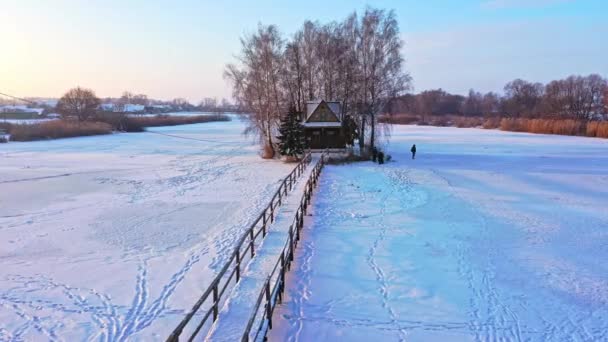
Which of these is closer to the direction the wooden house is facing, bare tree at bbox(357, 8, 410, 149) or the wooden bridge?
the wooden bridge

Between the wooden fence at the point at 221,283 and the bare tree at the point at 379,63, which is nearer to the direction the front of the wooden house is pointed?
the wooden fence

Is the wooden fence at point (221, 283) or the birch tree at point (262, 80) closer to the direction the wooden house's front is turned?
the wooden fence

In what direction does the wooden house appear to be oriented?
toward the camera

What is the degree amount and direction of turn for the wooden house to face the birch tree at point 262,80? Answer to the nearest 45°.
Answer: approximately 135° to its right

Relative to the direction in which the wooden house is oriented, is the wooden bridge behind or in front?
in front

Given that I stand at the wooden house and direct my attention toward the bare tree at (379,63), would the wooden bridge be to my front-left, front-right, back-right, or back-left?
back-right

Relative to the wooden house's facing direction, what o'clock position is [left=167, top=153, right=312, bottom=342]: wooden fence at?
The wooden fence is roughly at 12 o'clock from the wooden house.

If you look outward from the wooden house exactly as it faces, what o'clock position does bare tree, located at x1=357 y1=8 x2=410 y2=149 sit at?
The bare tree is roughly at 8 o'clock from the wooden house.

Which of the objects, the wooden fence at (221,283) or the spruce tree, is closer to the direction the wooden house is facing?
the wooden fence

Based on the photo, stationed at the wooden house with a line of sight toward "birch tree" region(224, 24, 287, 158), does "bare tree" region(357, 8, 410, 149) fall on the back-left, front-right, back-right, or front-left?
back-right
